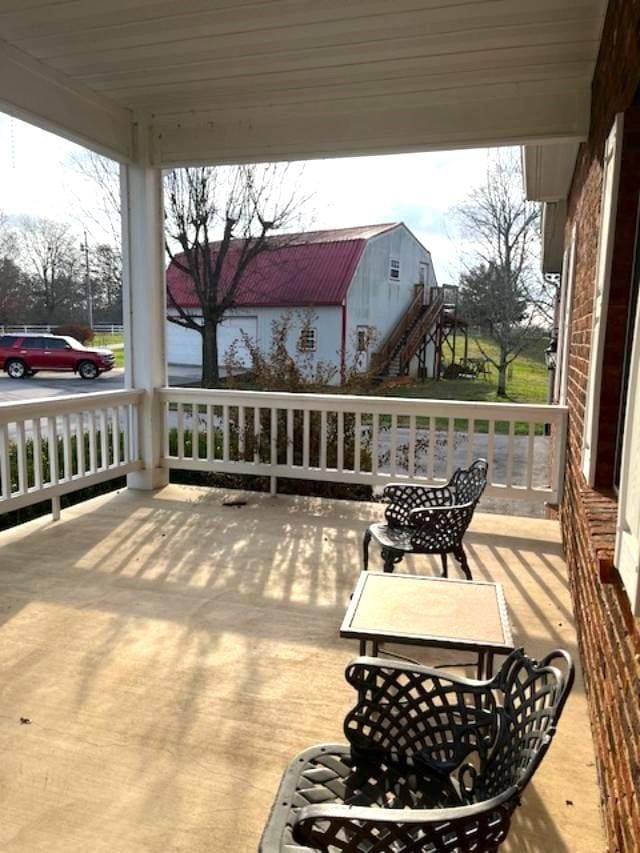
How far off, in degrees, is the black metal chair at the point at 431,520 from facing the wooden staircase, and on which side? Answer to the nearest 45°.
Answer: approximately 90° to its right

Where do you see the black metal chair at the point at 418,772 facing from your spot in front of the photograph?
facing to the left of the viewer

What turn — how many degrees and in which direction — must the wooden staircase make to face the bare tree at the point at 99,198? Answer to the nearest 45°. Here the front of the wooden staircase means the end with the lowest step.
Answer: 0° — it already faces it

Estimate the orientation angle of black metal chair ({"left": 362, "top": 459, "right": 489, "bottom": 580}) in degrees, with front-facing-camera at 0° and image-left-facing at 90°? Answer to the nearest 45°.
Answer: approximately 90°

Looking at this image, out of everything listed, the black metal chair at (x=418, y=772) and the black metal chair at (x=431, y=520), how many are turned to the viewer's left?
2
